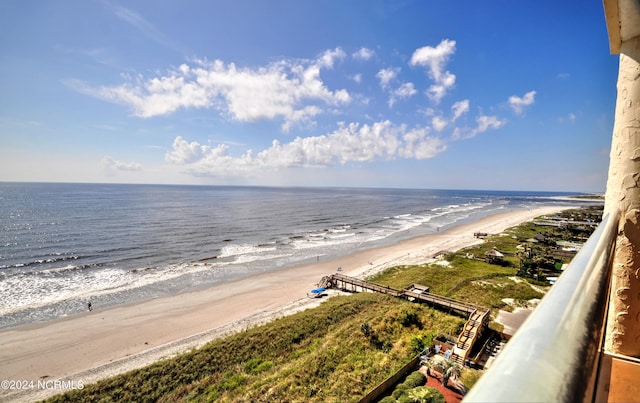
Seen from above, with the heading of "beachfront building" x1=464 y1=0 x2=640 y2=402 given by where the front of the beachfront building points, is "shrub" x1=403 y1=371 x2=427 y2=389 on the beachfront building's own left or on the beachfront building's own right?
on the beachfront building's own right

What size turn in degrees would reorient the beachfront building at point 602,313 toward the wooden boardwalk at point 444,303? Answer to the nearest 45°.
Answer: approximately 90° to its right

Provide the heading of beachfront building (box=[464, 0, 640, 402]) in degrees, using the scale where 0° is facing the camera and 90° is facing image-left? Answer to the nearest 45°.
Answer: approximately 90°

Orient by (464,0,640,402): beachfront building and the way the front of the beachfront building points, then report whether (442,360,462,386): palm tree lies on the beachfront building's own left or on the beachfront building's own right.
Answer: on the beachfront building's own right

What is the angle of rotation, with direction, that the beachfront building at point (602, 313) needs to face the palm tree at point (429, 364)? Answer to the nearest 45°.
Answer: approximately 90° to its right
